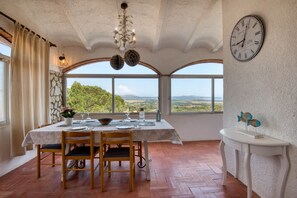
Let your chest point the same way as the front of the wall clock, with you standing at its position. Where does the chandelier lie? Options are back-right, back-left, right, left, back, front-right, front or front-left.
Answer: front-right

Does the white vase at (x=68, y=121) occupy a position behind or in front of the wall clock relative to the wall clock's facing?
in front

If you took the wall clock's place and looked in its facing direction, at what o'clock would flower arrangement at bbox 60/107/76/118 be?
The flower arrangement is roughly at 1 o'clock from the wall clock.

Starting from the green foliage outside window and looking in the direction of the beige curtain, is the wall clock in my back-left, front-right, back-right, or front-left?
front-left

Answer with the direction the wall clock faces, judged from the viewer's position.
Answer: facing the viewer and to the left of the viewer

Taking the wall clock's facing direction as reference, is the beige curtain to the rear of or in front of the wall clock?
in front

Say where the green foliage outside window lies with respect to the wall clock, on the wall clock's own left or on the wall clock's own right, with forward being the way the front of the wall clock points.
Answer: on the wall clock's own right
